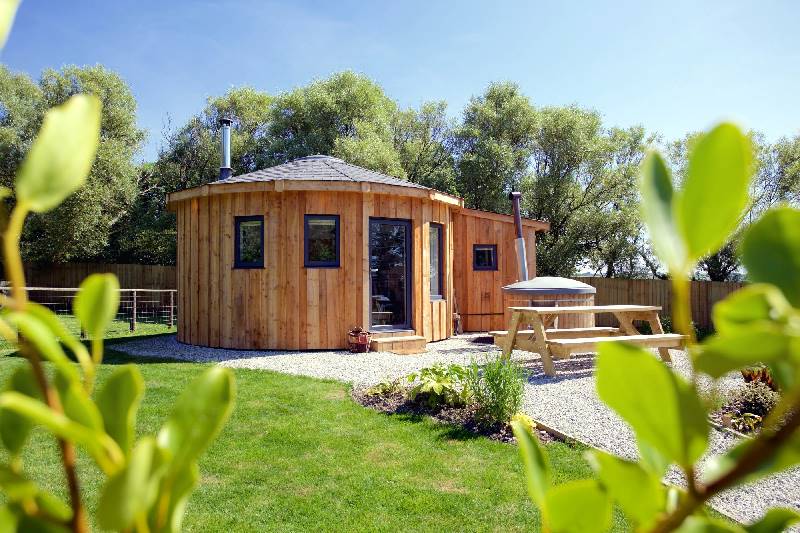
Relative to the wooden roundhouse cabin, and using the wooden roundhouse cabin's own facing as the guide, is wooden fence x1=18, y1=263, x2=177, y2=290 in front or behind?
behind

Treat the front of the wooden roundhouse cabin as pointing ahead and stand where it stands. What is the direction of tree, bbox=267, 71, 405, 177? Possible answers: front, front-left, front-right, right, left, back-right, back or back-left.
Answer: back-left

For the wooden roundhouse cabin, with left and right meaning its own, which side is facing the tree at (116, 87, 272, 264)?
back

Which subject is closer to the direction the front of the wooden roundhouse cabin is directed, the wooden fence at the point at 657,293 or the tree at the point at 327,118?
the wooden fence

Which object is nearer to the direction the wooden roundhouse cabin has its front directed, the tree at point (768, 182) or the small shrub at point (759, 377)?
the small shrub

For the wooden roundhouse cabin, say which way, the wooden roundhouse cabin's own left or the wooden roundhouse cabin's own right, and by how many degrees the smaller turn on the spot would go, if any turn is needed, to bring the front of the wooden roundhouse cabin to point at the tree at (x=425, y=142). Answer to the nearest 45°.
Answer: approximately 135° to the wooden roundhouse cabin's own left

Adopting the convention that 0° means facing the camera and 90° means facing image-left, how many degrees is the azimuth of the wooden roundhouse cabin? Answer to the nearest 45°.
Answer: approximately 315°
